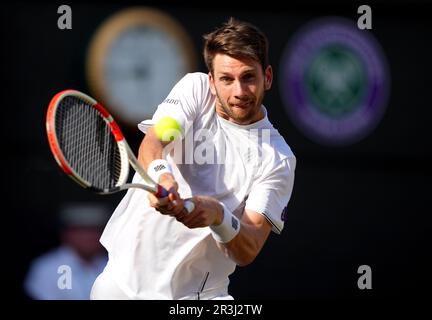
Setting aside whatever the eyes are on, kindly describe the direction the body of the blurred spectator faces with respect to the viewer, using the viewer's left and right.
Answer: facing the viewer and to the right of the viewer

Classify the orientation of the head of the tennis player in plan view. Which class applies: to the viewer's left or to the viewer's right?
to the viewer's left

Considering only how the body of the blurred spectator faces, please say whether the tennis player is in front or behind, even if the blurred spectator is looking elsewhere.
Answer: in front

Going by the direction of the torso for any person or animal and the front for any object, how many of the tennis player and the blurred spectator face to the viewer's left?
0

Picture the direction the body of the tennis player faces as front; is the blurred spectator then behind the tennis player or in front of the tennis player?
behind

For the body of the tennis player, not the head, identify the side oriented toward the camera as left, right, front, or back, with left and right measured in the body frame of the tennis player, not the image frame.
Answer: front

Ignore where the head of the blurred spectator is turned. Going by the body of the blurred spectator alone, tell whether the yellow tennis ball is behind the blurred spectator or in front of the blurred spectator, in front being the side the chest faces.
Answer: in front

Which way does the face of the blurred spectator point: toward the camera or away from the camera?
toward the camera
